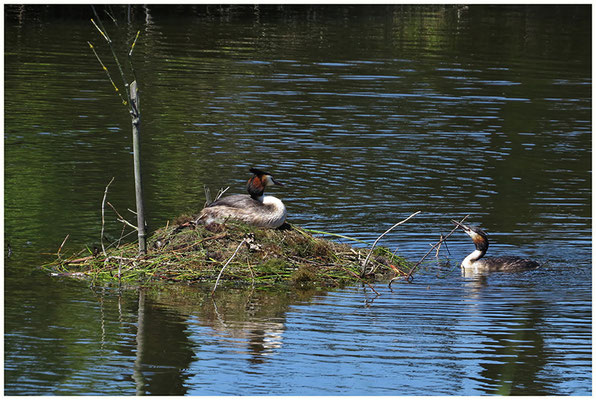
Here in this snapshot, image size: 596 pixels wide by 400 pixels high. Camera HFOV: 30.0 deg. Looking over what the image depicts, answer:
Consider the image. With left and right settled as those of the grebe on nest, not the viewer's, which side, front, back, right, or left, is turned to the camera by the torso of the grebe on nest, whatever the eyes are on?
right

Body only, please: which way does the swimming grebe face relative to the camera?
to the viewer's left

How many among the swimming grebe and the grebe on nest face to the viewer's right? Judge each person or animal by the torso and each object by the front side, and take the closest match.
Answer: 1

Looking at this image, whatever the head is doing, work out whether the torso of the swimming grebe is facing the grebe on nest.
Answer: yes

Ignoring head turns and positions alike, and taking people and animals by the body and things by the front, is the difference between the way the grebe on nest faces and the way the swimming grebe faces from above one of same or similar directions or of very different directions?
very different directions

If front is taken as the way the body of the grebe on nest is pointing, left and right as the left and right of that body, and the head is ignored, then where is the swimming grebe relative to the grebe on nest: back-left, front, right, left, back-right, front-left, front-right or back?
front

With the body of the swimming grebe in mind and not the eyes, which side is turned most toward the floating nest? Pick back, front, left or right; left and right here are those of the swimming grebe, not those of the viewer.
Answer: front

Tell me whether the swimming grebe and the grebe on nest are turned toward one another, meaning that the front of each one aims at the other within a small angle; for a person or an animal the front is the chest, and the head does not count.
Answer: yes
